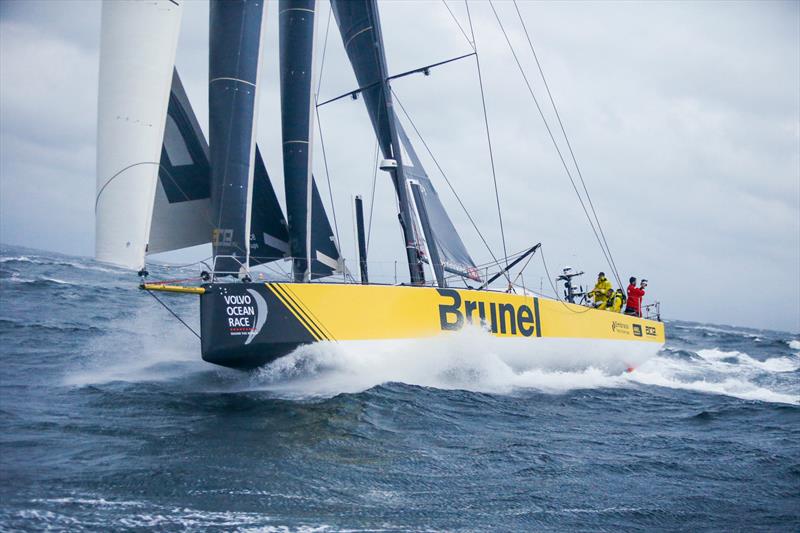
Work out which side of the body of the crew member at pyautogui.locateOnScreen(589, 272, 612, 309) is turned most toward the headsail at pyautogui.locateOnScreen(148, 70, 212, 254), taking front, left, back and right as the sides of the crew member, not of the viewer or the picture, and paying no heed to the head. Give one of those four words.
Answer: front

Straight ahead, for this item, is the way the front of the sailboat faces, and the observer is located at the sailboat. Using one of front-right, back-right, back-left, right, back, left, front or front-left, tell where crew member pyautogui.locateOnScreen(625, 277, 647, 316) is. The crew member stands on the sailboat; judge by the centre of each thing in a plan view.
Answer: back

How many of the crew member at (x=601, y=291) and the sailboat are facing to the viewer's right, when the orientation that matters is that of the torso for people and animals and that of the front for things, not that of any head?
0

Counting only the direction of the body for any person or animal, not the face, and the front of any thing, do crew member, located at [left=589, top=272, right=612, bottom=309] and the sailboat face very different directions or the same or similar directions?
same or similar directions

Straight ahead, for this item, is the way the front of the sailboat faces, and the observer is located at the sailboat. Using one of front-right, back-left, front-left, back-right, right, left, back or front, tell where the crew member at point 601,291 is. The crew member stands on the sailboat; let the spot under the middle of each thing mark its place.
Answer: back

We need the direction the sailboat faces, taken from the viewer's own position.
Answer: facing the viewer and to the left of the viewer
